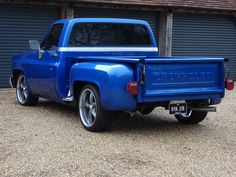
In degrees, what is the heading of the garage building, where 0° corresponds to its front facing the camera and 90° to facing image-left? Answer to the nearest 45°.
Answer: approximately 0°

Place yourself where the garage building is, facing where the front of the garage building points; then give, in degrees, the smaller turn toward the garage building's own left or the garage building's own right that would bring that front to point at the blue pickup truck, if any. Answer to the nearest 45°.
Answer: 0° — it already faces it

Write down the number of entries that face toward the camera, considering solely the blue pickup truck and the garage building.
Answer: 1

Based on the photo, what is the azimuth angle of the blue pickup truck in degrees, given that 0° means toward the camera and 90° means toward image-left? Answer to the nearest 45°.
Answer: approximately 135°
